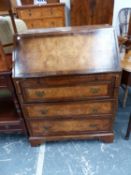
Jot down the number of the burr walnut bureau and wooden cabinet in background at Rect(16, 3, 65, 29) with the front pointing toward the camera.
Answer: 2

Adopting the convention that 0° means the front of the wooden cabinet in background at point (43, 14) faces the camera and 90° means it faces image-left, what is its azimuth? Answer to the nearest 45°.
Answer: approximately 0°

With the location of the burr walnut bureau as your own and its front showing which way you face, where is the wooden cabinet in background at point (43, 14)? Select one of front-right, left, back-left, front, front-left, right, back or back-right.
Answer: back

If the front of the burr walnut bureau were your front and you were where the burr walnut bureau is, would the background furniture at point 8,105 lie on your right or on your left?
on your right

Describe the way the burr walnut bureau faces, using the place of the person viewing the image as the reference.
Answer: facing the viewer

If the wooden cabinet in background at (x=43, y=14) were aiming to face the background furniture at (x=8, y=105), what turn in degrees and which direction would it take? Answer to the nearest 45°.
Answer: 0° — it already faces it

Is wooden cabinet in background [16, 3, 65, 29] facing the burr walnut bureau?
yes

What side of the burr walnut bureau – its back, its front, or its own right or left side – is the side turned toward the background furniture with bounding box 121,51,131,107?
left
